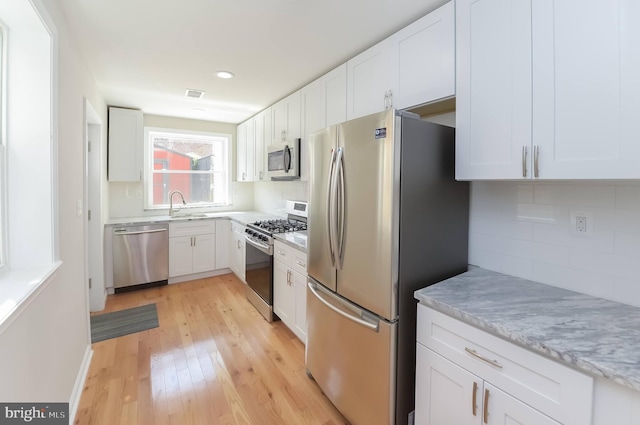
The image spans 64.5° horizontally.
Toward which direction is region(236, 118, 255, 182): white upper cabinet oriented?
to the viewer's left

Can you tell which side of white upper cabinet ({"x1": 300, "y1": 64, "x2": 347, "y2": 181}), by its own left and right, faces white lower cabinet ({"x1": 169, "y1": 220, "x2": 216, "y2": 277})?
right

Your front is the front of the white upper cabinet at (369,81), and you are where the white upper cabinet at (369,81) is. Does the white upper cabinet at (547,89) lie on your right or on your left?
on your left

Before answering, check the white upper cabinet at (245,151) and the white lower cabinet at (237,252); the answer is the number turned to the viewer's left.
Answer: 2

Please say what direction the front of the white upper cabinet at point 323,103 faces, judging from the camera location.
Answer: facing the viewer and to the left of the viewer

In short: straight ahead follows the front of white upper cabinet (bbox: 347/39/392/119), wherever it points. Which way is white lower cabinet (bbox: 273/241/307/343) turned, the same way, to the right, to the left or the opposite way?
the same way

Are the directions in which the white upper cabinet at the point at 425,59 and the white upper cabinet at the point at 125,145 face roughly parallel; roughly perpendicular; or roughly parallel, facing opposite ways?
roughly perpendicular

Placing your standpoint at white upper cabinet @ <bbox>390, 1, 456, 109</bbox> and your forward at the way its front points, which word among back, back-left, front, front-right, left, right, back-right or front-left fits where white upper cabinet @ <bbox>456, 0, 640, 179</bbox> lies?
left

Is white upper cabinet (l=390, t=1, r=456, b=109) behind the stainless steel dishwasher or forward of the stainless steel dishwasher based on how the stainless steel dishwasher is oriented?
forward

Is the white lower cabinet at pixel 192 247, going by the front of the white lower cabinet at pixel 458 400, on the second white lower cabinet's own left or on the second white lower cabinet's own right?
on the second white lower cabinet's own right

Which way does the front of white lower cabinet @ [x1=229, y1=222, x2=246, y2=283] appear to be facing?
to the viewer's left

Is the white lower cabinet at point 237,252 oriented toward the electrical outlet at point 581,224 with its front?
no

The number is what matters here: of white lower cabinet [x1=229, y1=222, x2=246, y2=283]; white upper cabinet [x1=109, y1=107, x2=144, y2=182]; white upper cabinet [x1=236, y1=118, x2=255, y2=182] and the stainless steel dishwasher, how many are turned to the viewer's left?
2

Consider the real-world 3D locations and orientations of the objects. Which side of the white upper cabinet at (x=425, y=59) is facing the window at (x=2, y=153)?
front

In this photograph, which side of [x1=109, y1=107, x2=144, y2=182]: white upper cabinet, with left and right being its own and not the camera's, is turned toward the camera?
front

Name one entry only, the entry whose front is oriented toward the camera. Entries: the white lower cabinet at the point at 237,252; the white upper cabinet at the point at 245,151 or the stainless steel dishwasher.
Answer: the stainless steel dishwasher
